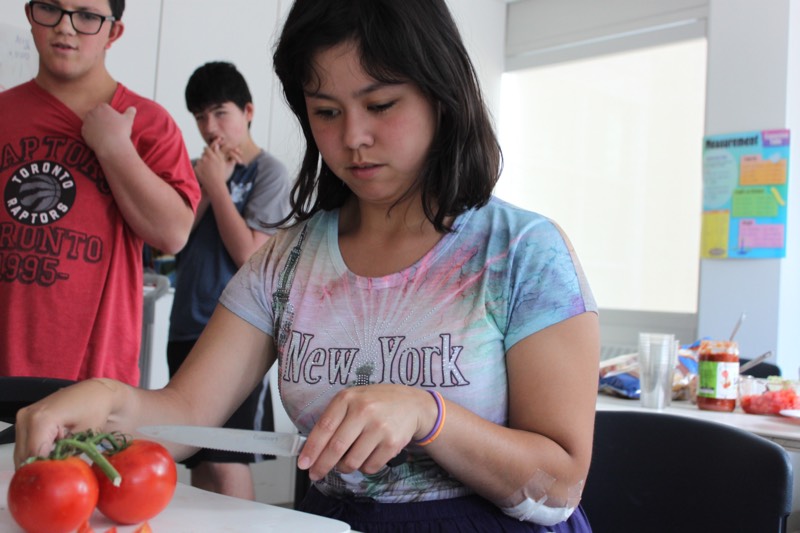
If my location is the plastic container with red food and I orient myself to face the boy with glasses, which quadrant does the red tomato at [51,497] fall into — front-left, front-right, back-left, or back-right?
front-left

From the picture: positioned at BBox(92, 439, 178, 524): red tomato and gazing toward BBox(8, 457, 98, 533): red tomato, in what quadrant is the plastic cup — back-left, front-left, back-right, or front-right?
back-right

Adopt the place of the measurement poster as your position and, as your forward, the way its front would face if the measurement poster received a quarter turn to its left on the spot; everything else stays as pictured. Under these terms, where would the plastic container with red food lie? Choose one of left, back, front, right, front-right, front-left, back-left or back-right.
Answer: right

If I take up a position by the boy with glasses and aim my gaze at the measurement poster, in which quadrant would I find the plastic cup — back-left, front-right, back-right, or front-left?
front-right

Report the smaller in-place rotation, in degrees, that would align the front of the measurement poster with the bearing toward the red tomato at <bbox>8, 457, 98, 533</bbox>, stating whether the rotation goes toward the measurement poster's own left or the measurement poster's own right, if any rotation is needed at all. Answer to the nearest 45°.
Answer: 0° — it already faces it

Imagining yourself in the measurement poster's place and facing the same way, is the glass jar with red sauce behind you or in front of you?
in front

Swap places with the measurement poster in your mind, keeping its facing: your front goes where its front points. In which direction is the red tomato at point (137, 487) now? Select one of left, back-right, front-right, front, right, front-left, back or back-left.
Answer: front

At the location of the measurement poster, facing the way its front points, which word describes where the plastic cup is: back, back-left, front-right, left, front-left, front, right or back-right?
front

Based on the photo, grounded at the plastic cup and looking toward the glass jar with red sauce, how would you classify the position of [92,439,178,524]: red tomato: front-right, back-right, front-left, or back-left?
back-right

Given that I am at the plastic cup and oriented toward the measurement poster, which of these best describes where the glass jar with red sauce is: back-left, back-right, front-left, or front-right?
front-right

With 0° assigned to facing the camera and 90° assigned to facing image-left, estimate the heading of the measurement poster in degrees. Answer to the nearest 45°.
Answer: approximately 0°
